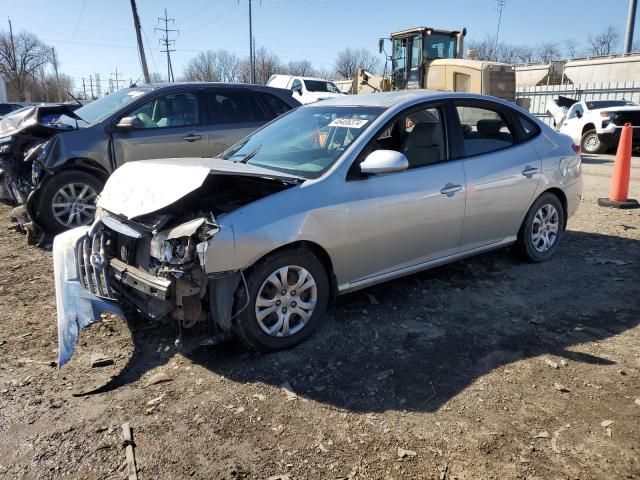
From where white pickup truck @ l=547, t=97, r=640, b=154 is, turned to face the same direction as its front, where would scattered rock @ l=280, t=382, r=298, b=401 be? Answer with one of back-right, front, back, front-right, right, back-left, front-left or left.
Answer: front-right

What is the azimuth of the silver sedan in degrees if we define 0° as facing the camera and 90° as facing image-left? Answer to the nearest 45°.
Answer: approximately 45°

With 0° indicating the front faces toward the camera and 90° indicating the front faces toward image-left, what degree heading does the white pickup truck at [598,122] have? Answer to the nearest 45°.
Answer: approximately 315°

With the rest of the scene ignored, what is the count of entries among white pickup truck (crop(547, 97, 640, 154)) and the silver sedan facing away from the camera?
0

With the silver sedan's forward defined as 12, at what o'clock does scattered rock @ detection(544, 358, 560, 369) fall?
The scattered rock is roughly at 8 o'clock from the silver sedan.

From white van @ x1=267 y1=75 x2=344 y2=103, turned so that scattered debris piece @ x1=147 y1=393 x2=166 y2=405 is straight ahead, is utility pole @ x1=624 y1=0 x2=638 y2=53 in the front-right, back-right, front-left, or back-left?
back-left
